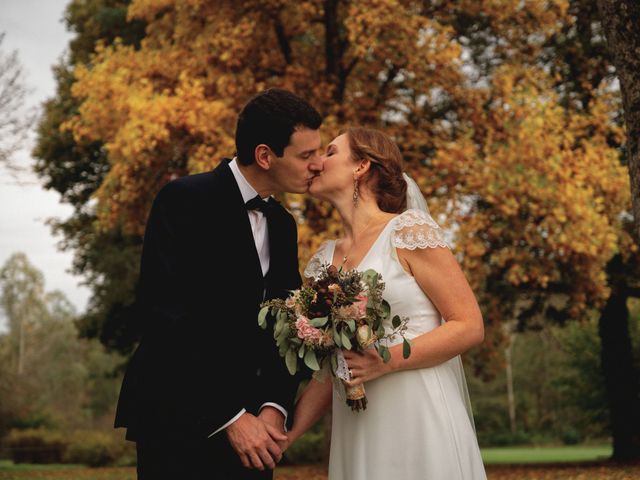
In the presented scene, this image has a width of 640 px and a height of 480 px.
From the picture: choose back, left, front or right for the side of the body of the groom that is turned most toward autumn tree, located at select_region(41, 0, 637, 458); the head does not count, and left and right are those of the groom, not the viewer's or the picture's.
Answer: left

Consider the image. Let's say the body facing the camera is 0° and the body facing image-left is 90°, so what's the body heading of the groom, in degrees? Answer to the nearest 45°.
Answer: approximately 315°

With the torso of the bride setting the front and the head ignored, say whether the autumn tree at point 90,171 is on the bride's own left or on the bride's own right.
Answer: on the bride's own right

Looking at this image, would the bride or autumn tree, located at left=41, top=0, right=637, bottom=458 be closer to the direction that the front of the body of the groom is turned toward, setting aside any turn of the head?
the bride

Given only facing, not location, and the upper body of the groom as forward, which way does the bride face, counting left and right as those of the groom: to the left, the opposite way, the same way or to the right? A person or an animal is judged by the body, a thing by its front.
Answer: to the right

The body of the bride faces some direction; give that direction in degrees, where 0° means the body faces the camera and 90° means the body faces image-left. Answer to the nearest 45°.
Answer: approximately 45°

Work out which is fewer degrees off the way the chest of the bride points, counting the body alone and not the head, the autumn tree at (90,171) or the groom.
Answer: the groom

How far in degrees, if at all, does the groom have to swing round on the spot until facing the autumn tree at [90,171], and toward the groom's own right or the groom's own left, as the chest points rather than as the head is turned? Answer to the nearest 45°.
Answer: approximately 135° to the groom's own left

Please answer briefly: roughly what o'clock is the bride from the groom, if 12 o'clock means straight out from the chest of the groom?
The bride is roughly at 10 o'clock from the groom.

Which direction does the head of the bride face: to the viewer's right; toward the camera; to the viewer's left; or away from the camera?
to the viewer's left

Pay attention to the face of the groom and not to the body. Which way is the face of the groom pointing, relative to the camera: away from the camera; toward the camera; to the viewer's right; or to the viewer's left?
to the viewer's right

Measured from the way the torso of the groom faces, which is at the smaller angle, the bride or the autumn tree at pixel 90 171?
the bride

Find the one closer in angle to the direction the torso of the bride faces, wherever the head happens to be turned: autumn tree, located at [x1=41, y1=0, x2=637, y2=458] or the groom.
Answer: the groom
